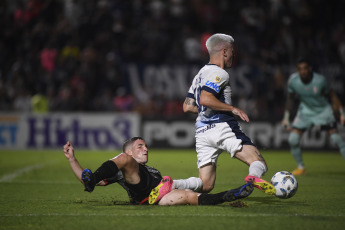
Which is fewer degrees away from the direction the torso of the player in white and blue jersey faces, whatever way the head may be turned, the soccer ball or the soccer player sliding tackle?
the soccer ball
